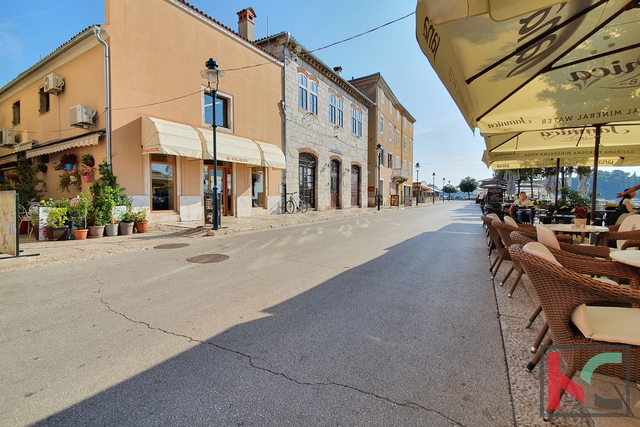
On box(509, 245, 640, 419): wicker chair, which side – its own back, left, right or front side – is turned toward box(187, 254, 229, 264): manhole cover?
back

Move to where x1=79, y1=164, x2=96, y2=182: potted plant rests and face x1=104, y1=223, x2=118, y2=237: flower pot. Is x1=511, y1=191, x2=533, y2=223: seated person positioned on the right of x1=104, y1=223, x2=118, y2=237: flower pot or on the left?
left

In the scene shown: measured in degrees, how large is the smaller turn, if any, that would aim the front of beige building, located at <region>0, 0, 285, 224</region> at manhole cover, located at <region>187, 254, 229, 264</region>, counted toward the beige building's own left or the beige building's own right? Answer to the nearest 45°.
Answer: approximately 45° to the beige building's own right

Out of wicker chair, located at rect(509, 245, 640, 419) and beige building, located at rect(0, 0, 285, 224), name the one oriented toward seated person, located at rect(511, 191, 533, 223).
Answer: the beige building

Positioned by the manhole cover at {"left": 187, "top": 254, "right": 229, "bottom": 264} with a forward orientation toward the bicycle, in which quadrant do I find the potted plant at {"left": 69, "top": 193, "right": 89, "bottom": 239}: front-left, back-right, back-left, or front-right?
front-left

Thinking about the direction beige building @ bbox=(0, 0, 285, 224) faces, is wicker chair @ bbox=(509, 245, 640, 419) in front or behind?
in front

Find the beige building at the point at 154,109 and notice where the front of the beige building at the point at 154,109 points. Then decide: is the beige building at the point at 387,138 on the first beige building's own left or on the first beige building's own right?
on the first beige building's own left

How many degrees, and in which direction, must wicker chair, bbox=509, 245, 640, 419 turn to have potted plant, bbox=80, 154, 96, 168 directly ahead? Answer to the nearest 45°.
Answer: approximately 180°

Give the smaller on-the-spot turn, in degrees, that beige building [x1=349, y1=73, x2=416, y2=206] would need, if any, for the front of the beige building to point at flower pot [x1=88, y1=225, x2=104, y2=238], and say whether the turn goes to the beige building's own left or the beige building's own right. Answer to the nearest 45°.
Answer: approximately 45° to the beige building's own right

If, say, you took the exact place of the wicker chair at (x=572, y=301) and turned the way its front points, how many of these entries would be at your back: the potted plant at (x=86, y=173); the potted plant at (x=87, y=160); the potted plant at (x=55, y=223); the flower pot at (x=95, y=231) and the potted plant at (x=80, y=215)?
5

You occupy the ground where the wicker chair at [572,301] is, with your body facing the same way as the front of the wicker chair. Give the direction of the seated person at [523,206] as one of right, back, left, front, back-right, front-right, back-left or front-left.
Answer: left

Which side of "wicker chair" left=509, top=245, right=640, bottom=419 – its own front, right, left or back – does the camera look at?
right

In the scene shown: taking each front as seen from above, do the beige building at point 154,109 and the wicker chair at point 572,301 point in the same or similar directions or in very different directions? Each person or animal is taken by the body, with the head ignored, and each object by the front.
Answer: same or similar directions

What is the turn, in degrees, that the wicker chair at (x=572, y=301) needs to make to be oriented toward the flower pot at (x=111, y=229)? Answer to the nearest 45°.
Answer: approximately 180°

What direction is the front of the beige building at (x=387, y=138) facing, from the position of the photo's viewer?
facing the viewer and to the right of the viewer
